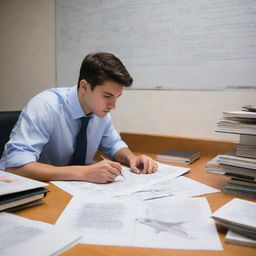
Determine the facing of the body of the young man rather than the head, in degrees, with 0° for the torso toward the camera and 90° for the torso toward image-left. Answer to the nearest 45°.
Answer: approximately 315°

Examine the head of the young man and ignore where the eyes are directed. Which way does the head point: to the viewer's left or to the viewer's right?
to the viewer's right

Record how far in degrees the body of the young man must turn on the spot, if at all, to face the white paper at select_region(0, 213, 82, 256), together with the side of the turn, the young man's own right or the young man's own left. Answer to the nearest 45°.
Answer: approximately 45° to the young man's own right
